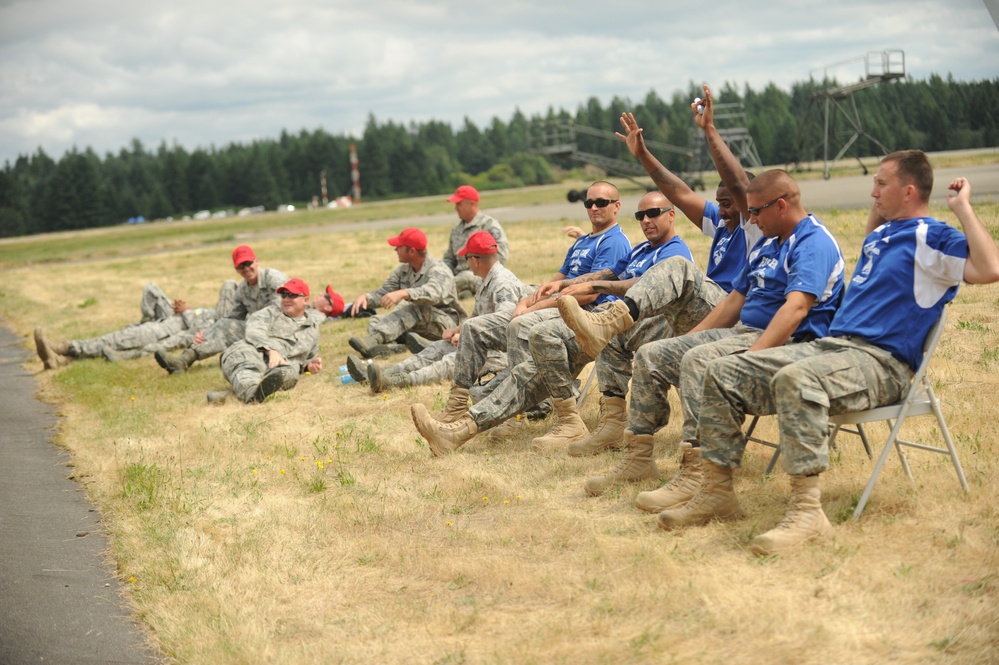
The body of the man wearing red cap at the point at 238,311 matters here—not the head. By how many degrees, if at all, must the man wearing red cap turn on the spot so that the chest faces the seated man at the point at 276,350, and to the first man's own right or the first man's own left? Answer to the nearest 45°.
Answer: approximately 45° to the first man's own left

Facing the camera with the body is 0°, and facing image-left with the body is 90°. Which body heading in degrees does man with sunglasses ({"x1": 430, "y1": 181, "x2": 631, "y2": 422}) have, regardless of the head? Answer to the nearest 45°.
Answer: approximately 45°

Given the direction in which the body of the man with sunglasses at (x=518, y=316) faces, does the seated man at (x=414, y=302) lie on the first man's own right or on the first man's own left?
on the first man's own right

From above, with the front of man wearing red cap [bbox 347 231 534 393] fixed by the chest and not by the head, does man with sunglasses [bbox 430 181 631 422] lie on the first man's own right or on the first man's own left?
on the first man's own left

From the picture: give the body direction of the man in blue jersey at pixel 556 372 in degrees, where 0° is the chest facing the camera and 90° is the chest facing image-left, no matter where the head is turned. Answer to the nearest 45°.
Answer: approximately 45°

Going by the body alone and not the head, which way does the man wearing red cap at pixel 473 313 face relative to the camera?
to the viewer's left

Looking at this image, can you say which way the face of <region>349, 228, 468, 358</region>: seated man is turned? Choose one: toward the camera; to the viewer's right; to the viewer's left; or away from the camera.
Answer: to the viewer's left
